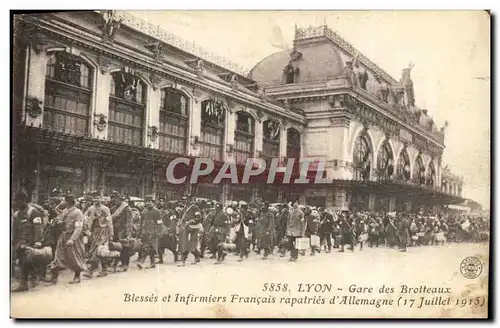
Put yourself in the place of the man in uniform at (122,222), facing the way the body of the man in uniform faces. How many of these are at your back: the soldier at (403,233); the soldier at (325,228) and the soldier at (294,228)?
3

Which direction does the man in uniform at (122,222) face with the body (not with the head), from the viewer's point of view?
to the viewer's left

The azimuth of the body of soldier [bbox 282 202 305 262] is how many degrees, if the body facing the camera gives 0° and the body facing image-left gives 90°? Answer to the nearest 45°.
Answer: approximately 45°

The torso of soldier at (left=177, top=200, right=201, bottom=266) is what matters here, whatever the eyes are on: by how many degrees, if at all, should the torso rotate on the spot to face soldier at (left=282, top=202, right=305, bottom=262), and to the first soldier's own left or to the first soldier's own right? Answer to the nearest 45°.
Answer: approximately 135° to the first soldier's own left
